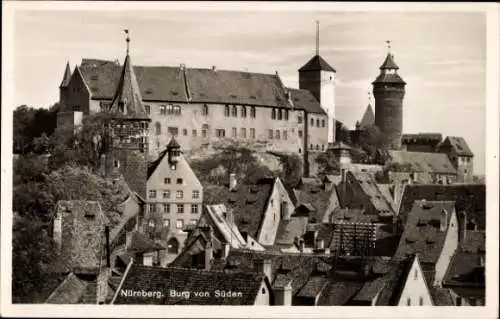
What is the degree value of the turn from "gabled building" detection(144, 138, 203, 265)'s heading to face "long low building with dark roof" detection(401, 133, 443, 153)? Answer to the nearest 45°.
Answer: approximately 135° to its left

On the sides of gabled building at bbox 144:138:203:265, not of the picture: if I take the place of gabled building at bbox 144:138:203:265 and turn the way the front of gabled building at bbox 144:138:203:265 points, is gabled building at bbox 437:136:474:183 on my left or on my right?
on my left

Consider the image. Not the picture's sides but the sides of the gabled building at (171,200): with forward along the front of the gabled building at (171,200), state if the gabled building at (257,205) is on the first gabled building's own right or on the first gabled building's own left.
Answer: on the first gabled building's own left

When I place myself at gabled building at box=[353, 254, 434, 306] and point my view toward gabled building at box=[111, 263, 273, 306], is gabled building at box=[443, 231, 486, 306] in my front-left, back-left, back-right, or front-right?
back-right

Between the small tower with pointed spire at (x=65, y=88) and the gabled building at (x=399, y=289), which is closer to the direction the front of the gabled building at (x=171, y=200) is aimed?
the gabled building

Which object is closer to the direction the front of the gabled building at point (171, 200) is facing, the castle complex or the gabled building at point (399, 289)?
the gabled building

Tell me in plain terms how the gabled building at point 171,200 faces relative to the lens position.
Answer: facing the viewer

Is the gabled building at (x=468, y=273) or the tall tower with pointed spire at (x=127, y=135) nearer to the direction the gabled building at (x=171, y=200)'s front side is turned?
the gabled building

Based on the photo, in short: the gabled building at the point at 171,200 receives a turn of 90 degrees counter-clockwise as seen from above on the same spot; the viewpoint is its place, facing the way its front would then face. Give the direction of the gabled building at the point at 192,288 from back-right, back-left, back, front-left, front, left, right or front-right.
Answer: right

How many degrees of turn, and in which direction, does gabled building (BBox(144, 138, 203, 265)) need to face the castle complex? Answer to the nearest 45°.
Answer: approximately 180°
